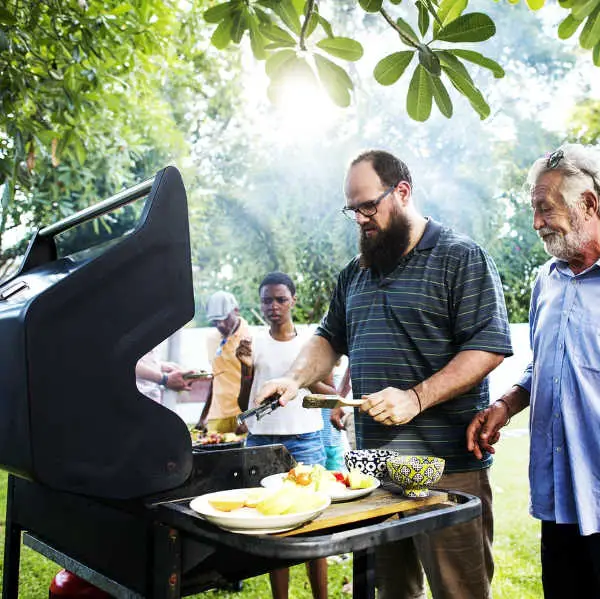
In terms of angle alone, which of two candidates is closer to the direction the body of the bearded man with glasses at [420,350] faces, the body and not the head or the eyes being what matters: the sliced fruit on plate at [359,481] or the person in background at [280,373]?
the sliced fruit on plate

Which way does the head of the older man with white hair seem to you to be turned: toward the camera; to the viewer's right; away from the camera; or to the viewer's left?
to the viewer's left

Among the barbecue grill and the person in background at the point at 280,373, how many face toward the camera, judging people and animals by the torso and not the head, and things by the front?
1

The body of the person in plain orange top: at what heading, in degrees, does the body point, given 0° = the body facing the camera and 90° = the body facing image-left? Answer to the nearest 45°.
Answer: approximately 45°

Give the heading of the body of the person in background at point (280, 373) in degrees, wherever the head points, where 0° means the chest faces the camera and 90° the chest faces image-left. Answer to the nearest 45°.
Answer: approximately 0°

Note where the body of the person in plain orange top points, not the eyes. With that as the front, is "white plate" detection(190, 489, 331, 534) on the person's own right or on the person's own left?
on the person's own left
